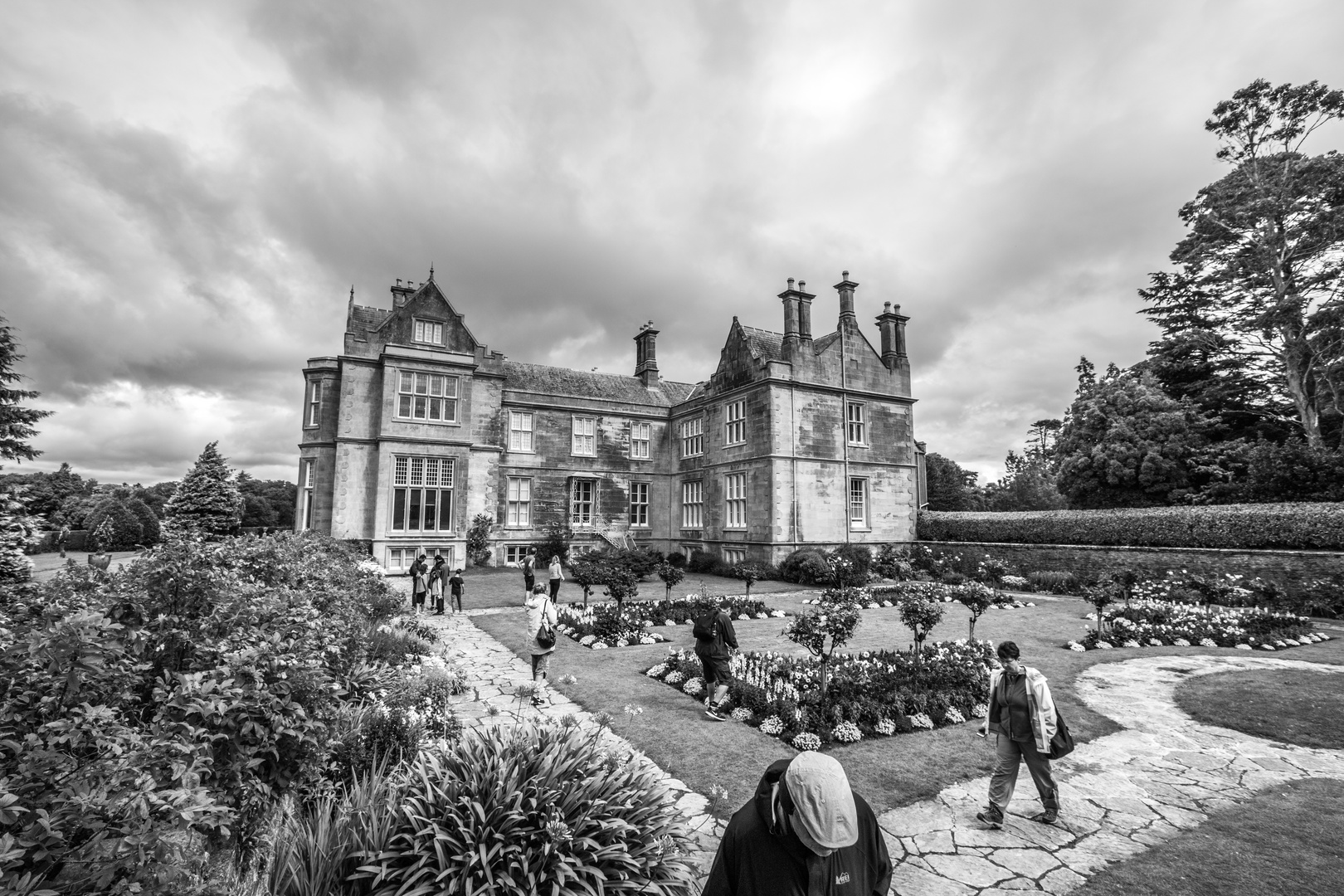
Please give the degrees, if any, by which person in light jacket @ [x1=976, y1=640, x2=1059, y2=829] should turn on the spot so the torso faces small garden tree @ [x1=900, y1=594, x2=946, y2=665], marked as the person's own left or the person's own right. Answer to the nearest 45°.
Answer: approximately 135° to the person's own right

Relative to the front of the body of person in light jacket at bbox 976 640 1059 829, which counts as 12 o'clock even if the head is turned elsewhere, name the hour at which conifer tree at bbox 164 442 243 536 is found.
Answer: The conifer tree is roughly at 2 o'clock from the person in light jacket.

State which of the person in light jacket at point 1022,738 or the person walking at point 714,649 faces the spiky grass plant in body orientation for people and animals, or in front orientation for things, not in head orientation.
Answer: the person in light jacket

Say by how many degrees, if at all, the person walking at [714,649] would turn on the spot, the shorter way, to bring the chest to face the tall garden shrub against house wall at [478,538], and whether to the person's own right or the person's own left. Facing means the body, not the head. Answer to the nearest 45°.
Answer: approximately 90° to the person's own left

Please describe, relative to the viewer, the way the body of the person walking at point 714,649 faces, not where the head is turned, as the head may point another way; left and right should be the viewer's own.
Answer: facing away from the viewer and to the right of the viewer

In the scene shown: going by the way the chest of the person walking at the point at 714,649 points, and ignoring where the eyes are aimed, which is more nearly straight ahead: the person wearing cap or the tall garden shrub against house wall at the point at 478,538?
the tall garden shrub against house wall

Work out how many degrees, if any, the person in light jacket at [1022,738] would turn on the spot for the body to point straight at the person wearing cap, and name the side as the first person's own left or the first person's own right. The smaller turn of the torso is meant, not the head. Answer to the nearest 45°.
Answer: approximately 45° to the first person's own left

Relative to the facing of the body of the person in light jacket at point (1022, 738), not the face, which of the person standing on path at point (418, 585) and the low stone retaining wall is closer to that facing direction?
the person standing on path

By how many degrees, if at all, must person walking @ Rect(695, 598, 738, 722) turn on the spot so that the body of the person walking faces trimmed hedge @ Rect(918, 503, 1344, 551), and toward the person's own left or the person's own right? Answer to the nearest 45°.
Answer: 0° — they already face it

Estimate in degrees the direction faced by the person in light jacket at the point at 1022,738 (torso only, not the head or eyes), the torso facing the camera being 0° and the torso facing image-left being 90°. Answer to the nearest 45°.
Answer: approximately 45°
